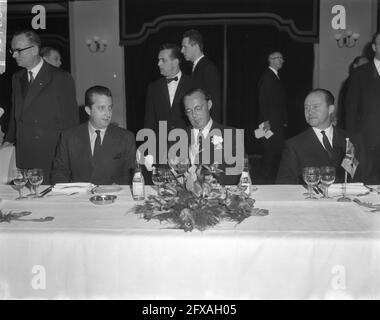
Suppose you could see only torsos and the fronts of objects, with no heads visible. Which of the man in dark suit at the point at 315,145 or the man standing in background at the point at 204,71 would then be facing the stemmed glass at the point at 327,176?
the man in dark suit

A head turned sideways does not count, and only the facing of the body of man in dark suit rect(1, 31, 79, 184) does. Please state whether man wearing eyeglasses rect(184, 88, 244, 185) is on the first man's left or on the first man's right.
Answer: on the first man's left

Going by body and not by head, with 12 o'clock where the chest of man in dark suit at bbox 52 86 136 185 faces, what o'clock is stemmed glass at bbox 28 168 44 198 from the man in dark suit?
The stemmed glass is roughly at 1 o'clock from the man in dark suit.

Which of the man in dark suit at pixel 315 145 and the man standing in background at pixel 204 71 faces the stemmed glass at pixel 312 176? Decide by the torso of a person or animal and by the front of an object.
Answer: the man in dark suit

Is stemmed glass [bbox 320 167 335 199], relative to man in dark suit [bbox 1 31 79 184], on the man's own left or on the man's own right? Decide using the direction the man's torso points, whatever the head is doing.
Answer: on the man's own left

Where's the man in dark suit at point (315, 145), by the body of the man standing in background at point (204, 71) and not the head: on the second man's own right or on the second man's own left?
on the second man's own left

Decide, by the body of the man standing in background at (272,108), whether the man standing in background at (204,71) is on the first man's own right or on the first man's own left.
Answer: on the first man's own right

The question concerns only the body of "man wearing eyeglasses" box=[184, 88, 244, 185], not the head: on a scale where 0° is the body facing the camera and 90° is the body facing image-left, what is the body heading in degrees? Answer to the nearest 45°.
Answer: approximately 45°
